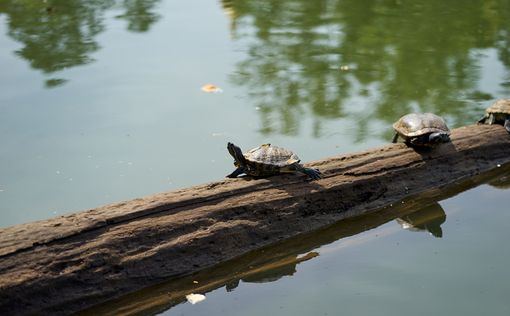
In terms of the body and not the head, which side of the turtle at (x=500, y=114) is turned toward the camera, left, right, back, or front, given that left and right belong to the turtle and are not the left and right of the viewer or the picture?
left

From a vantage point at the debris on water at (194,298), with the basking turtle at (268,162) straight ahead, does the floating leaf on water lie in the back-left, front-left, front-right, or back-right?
front-left

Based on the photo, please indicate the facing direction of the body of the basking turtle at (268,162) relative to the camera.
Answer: to the viewer's left

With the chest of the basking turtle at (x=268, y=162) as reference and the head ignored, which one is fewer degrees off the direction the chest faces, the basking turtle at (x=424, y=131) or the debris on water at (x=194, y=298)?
the debris on water

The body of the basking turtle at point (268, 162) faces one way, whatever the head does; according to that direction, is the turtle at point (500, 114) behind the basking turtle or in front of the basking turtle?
behind

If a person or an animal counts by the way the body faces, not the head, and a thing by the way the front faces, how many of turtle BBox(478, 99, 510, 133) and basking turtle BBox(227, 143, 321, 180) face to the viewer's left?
2

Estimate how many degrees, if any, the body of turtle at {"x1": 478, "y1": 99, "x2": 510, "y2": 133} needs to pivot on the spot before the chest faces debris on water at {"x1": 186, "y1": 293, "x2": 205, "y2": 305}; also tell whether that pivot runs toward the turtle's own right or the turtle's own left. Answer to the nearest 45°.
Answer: approximately 45° to the turtle's own left

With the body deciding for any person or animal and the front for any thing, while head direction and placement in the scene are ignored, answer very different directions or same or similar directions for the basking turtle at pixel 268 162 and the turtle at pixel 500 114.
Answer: same or similar directions

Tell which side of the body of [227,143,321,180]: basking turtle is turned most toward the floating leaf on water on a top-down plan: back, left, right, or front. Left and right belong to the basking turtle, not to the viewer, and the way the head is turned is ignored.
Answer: right

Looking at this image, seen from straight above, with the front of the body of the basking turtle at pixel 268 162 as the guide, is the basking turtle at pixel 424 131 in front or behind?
behind

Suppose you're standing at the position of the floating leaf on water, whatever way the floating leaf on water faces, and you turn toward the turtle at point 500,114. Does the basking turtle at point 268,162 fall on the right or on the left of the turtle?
right

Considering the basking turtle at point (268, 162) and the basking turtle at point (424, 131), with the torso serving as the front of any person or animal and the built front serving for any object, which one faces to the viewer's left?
the basking turtle at point (268, 162)

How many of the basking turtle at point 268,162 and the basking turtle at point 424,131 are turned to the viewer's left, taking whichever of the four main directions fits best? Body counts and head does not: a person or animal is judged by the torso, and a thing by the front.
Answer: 1

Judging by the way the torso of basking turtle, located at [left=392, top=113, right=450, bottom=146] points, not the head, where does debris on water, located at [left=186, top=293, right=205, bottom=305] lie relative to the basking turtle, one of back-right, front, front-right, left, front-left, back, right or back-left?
right

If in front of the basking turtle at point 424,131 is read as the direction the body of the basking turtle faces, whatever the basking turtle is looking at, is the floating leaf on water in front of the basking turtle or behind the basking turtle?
behind
